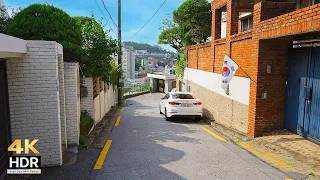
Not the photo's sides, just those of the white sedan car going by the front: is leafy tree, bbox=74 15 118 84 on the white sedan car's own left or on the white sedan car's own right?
on the white sedan car's own left

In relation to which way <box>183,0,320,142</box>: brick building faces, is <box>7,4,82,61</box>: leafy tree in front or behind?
in front

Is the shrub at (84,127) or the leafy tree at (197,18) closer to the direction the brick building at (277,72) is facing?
the shrub

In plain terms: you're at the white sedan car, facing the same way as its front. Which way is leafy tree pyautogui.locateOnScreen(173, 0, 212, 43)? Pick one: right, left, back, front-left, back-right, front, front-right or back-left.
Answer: front

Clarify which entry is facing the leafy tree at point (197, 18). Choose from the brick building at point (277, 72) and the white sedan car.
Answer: the white sedan car

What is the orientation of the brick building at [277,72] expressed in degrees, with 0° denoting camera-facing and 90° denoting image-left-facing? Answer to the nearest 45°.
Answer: approximately 45°

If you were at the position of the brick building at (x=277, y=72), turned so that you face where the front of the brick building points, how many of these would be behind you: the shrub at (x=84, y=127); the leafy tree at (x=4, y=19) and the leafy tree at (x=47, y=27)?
0

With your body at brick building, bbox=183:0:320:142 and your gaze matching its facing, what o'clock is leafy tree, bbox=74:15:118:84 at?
The leafy tree is roughly at 2 o'clock from the brick building.

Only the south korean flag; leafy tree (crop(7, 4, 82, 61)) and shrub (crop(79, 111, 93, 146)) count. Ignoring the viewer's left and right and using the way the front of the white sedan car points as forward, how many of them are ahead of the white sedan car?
0

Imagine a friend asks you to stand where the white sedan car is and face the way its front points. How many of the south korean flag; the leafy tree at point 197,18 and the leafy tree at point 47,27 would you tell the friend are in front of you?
1

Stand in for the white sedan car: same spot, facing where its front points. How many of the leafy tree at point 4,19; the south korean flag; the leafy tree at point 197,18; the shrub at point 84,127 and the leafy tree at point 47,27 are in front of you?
1

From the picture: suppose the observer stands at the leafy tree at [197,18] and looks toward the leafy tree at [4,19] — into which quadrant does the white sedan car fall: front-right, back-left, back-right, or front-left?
front-left

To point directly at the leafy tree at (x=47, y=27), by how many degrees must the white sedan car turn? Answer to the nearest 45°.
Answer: approximately 135° to its left

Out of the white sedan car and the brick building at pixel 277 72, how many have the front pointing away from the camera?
1

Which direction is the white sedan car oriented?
away from the camera

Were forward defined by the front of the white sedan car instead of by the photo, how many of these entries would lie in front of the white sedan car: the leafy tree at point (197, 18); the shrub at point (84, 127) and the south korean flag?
1

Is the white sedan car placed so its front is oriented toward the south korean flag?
no
